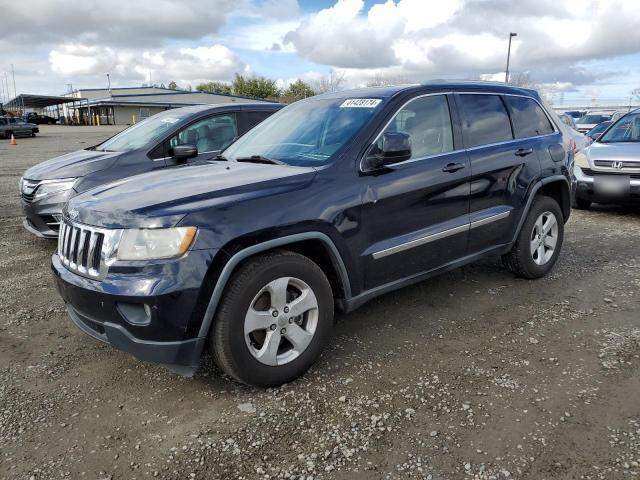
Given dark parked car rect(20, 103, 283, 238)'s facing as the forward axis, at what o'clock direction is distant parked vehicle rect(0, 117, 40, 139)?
The distant parked vehicle is roughly at 4 o'clock from the dark parked car.

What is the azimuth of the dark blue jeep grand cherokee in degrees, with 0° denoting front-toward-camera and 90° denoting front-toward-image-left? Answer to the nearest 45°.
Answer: approximately 45°

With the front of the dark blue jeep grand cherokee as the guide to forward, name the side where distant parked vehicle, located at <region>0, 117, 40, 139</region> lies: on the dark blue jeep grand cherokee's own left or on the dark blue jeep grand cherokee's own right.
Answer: on the dark blue jeep grand cherokee's own right

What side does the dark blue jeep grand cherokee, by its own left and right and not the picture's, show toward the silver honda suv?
back

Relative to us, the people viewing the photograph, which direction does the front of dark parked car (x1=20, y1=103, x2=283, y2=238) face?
facing the viewer and to the left of the viewer
